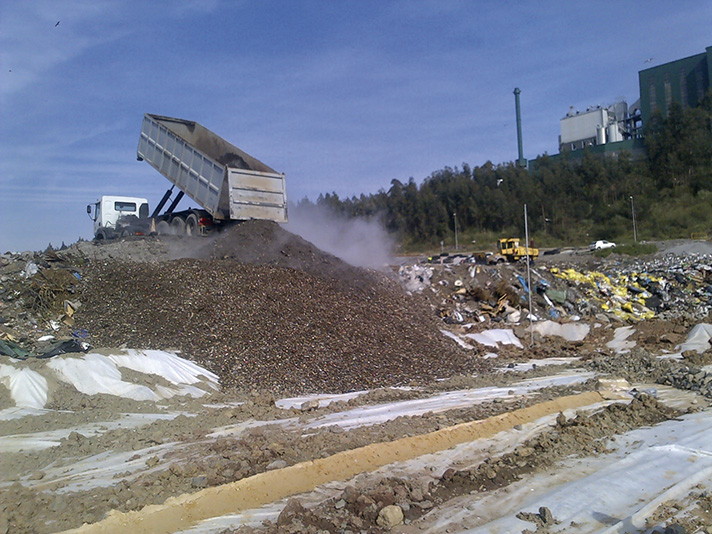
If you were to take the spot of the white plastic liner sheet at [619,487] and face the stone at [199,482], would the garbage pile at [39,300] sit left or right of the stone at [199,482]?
right

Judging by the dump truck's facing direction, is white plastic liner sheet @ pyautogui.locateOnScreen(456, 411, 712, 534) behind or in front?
behind

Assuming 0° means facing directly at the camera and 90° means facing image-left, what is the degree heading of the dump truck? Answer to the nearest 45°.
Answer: approximately 135°

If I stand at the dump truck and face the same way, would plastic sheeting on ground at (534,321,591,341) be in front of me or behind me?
behind

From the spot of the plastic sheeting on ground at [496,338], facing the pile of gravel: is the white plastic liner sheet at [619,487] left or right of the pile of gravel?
left

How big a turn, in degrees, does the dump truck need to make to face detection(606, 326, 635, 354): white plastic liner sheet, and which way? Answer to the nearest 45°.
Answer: approximately 180°

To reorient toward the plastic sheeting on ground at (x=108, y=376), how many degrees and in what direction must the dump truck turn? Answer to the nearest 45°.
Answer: approximately 135° to its left

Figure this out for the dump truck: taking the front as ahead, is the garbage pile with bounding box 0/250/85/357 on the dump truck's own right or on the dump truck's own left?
on the dump truck's own left

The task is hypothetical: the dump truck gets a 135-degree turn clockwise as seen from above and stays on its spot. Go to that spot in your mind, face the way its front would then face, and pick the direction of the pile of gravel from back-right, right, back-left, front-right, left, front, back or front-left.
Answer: right

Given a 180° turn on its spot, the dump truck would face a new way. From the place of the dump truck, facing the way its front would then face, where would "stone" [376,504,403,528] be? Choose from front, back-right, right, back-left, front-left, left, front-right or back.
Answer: front-right

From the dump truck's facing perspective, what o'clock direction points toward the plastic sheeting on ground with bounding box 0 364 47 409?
The plastic sheeting on ground is roughly at 8 o'clock from the dump truck.
